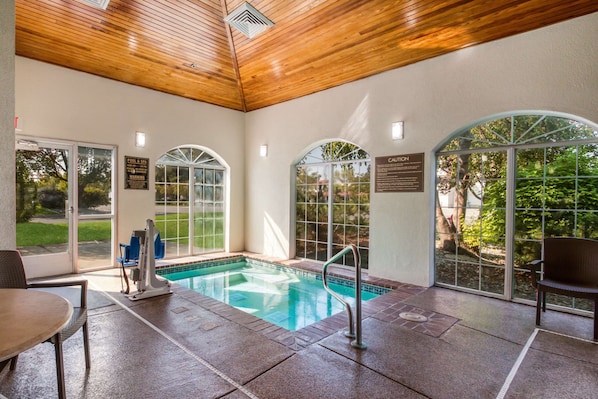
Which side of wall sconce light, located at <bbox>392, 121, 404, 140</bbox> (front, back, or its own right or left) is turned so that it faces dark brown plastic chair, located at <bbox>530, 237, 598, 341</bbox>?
left

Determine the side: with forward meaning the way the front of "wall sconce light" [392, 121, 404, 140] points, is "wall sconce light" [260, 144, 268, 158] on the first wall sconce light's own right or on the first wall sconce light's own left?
on the first wall sconce light's own right

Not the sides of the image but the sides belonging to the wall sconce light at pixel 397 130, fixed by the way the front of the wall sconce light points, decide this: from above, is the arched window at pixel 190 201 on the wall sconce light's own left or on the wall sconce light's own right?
on the wall sconce light's own right

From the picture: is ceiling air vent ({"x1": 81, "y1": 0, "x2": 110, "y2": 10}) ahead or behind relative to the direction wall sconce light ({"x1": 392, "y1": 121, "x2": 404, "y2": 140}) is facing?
ahead

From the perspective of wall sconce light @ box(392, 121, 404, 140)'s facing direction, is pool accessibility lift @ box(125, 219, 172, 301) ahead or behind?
ahead

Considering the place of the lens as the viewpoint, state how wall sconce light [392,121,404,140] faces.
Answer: facing the viewer and to the left of the viewer

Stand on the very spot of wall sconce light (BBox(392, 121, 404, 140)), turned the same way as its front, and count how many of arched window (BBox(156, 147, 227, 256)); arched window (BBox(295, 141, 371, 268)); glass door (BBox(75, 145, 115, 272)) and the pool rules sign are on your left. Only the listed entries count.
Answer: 0

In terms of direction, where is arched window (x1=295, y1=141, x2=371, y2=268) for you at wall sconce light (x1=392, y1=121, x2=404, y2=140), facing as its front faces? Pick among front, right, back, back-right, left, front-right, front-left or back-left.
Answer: right

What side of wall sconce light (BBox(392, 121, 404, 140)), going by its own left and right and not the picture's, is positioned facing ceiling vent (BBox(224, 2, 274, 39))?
front

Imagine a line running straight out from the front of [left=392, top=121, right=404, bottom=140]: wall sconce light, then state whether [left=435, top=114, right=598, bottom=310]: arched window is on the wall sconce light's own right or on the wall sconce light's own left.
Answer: on the wall sconce light's own left

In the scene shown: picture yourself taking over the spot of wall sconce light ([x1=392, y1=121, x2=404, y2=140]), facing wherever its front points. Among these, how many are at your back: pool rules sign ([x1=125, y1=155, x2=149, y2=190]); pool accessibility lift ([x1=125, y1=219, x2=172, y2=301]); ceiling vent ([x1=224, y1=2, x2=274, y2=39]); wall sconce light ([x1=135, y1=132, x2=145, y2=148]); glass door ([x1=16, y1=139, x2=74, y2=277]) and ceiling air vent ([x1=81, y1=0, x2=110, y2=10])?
0

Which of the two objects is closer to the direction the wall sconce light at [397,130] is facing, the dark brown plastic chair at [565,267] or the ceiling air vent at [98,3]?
the ceiling air vent

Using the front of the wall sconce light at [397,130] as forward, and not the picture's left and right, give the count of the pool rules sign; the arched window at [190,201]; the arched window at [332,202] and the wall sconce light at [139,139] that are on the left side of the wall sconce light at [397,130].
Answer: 0

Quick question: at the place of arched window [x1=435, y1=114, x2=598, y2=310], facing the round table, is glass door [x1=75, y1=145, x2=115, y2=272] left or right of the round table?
right

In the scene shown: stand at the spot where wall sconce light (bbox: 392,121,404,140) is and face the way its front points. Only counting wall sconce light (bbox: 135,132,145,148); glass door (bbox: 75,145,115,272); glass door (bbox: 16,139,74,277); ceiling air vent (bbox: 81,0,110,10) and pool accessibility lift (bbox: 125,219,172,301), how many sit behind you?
0

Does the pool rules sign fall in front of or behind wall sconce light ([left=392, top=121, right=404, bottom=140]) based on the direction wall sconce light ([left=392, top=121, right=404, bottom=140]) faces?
in front

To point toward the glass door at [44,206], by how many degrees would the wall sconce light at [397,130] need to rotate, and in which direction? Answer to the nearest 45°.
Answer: approximately 45° to its right

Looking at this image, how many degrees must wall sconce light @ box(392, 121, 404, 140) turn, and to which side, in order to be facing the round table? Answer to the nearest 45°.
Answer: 0° — it already faces it
